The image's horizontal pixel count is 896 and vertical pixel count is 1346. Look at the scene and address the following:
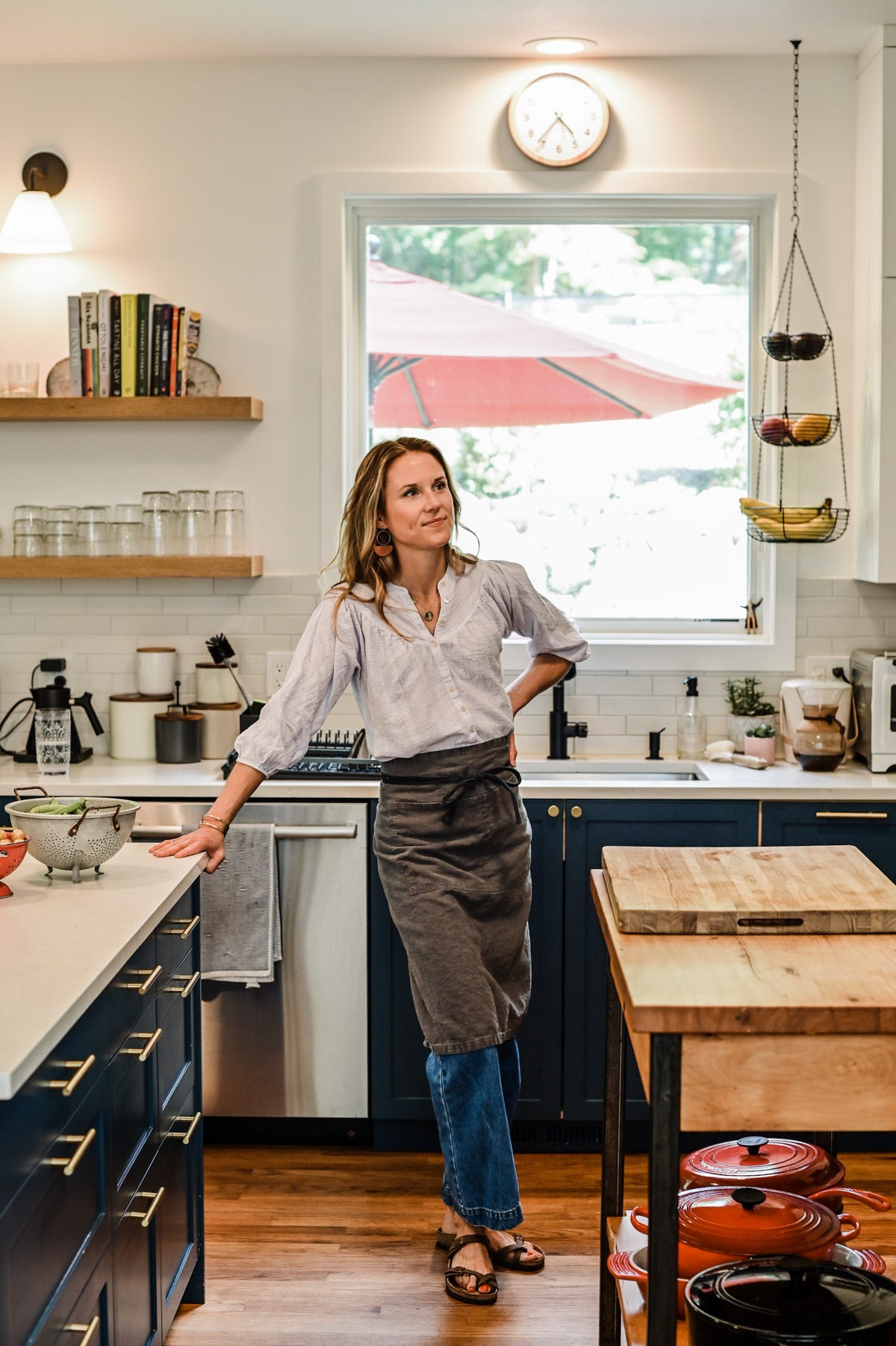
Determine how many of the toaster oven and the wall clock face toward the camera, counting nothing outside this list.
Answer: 2

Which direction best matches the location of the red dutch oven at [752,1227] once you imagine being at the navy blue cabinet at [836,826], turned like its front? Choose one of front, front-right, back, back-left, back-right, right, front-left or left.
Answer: front

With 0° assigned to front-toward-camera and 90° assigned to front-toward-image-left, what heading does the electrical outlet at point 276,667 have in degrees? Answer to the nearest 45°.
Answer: approximately 0°

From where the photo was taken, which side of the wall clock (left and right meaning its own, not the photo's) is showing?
front

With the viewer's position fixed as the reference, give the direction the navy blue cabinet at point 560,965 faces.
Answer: facing the viewer

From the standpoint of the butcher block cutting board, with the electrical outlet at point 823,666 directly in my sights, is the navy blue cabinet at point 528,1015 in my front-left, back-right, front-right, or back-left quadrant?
front-left

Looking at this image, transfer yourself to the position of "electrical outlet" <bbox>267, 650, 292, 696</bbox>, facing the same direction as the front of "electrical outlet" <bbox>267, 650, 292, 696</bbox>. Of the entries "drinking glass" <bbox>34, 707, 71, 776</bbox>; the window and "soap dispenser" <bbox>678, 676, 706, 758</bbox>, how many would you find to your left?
2

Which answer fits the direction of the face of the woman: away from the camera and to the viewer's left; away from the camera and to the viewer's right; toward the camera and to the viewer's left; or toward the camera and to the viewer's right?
toward the camera and to the viewer's right

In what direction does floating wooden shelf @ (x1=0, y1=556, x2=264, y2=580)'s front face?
toward the camera

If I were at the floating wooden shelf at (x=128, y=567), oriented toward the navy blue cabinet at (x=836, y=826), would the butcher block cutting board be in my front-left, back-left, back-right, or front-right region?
front-right

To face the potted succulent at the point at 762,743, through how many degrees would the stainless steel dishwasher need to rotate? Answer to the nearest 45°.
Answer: approximately 90° to its left

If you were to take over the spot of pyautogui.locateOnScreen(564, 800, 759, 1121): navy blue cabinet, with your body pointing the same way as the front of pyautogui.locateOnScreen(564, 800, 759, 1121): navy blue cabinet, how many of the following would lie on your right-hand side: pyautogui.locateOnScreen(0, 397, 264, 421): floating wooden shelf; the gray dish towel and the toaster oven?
2

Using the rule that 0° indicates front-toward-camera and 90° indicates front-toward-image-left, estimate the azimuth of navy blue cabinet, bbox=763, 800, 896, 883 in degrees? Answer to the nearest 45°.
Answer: approximately 0°
